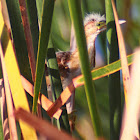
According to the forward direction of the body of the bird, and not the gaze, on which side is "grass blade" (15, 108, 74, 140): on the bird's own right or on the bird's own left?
on the bird's own right
